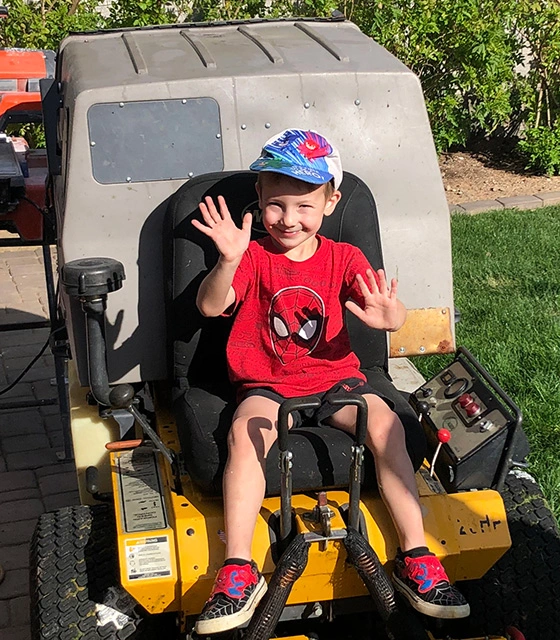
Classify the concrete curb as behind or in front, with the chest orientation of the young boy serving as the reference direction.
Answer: behind

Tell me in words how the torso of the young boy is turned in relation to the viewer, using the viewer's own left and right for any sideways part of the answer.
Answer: facing the viewer

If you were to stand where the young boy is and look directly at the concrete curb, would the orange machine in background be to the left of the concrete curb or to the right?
left

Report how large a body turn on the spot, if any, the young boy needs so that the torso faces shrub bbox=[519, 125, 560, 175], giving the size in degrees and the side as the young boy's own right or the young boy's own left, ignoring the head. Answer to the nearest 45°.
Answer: approximately 180°

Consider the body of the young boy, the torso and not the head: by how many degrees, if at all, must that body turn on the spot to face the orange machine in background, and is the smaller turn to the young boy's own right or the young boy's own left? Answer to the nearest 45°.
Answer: approximately 135° to the young boy's own right
